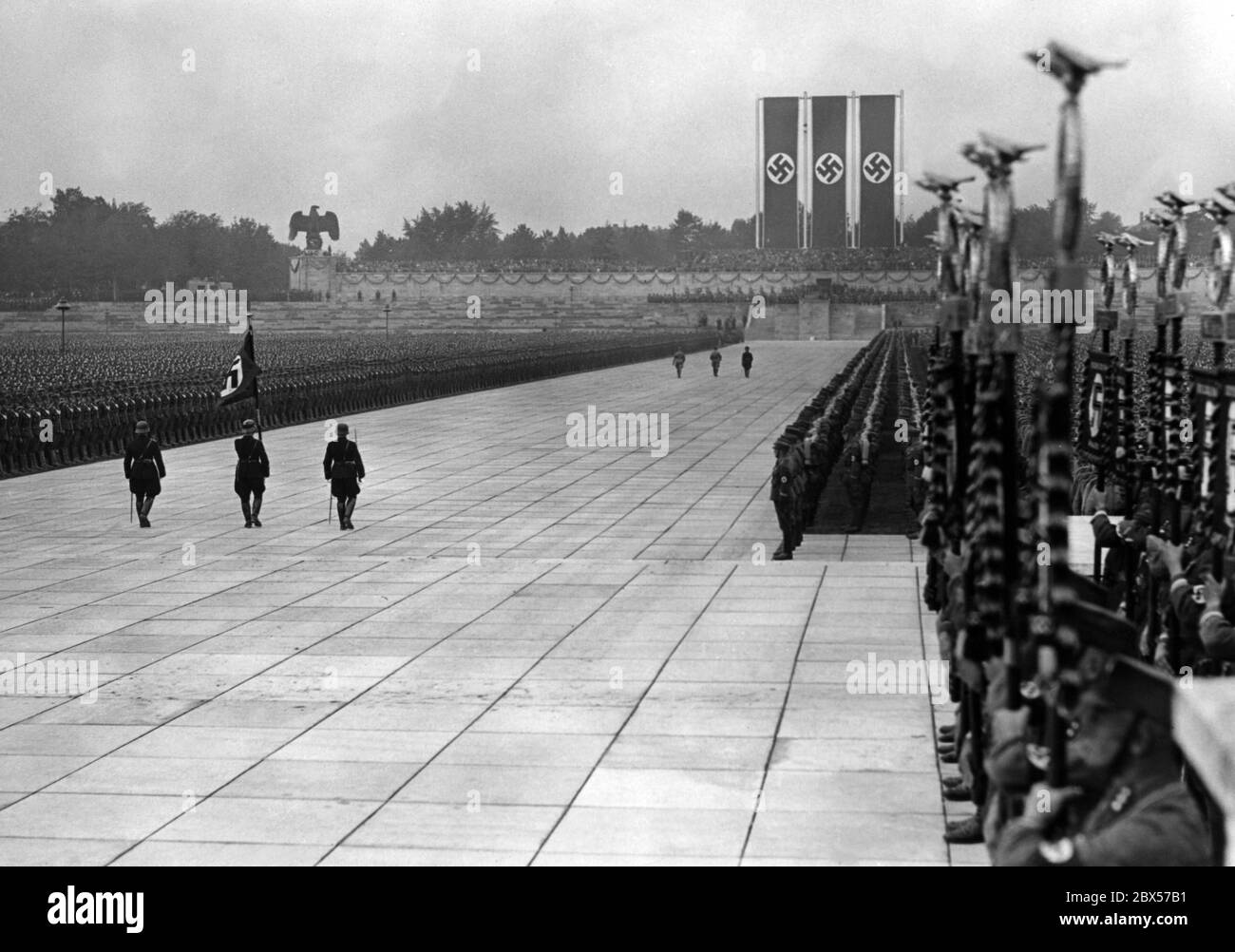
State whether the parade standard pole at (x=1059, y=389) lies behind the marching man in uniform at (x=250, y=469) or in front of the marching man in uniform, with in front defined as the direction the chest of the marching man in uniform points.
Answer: behind

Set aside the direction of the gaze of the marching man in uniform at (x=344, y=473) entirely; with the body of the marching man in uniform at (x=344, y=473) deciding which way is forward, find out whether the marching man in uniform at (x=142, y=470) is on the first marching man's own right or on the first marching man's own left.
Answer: on the first marching man's own left

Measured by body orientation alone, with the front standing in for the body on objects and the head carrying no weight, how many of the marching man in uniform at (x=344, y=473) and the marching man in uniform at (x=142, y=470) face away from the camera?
2

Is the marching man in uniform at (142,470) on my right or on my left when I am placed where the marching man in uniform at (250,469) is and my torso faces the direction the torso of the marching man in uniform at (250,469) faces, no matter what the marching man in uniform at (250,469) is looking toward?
on my left

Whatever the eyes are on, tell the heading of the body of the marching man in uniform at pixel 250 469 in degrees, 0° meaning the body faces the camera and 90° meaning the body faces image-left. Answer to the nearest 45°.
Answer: approximately 180°

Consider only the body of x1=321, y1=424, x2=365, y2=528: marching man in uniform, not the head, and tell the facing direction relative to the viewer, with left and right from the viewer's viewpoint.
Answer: facing away from the viewer

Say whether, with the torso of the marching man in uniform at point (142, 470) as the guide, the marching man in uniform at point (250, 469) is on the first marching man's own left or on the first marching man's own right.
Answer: on the first marching man's own right

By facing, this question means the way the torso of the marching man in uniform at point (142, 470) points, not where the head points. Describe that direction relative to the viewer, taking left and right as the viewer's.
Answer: facing away from the viewer
